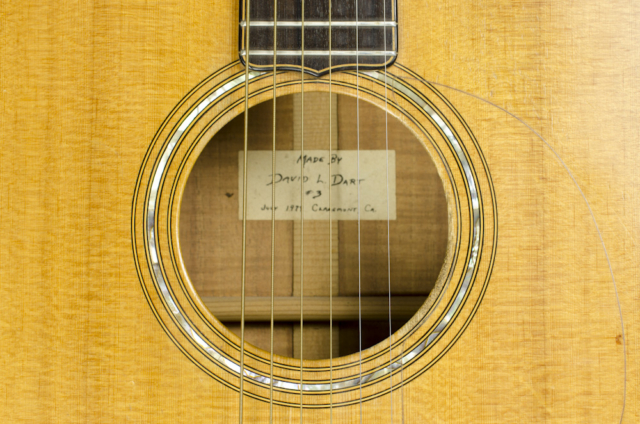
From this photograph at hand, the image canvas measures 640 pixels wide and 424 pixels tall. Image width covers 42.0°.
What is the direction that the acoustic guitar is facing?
toward the camera
